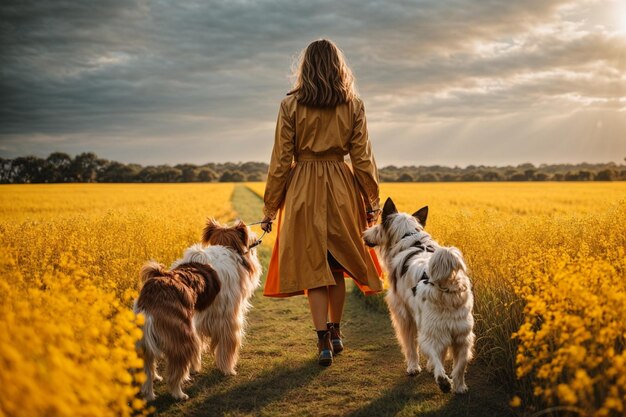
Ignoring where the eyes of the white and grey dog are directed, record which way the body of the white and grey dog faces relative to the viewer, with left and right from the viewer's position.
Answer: facing away from the viewer and to the left of the viewer

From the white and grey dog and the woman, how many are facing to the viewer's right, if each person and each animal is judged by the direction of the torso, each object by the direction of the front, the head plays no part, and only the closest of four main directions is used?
0

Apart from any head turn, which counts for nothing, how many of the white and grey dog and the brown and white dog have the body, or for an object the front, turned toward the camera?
0

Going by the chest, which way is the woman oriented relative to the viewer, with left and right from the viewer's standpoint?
facing away from the viewer

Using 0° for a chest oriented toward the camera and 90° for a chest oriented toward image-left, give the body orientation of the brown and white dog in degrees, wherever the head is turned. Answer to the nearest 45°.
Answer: approximately 225°

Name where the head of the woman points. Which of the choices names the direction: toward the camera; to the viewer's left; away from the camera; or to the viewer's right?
away from the camera

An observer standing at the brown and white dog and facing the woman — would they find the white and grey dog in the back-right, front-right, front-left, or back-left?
front-right

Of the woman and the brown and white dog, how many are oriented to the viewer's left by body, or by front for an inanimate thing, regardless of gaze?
0

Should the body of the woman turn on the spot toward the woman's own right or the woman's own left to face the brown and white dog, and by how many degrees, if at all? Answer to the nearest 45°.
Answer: approximately 135° to the woman's own left

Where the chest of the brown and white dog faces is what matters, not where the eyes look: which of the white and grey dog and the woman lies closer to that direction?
the woman
